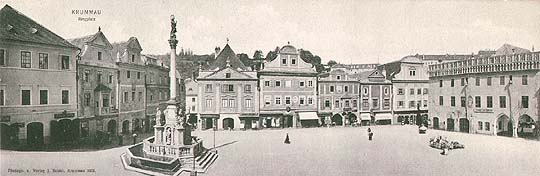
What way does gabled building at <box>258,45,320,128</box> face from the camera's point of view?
toward the camera

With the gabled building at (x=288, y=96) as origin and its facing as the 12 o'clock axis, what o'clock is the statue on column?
The statue on column is roughly at 2 o'clock from the gabled building.
